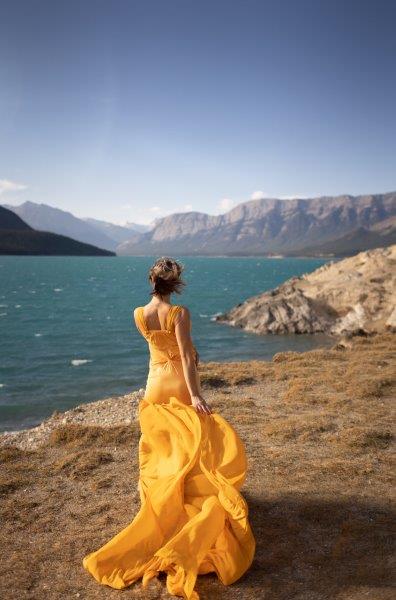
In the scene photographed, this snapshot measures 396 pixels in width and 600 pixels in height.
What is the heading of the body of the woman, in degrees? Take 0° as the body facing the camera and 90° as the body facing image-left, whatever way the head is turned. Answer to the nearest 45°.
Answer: approximately 225°

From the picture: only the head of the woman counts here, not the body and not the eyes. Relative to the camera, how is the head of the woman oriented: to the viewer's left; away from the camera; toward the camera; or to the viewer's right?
away from the camera

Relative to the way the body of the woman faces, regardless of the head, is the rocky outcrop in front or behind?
in front
